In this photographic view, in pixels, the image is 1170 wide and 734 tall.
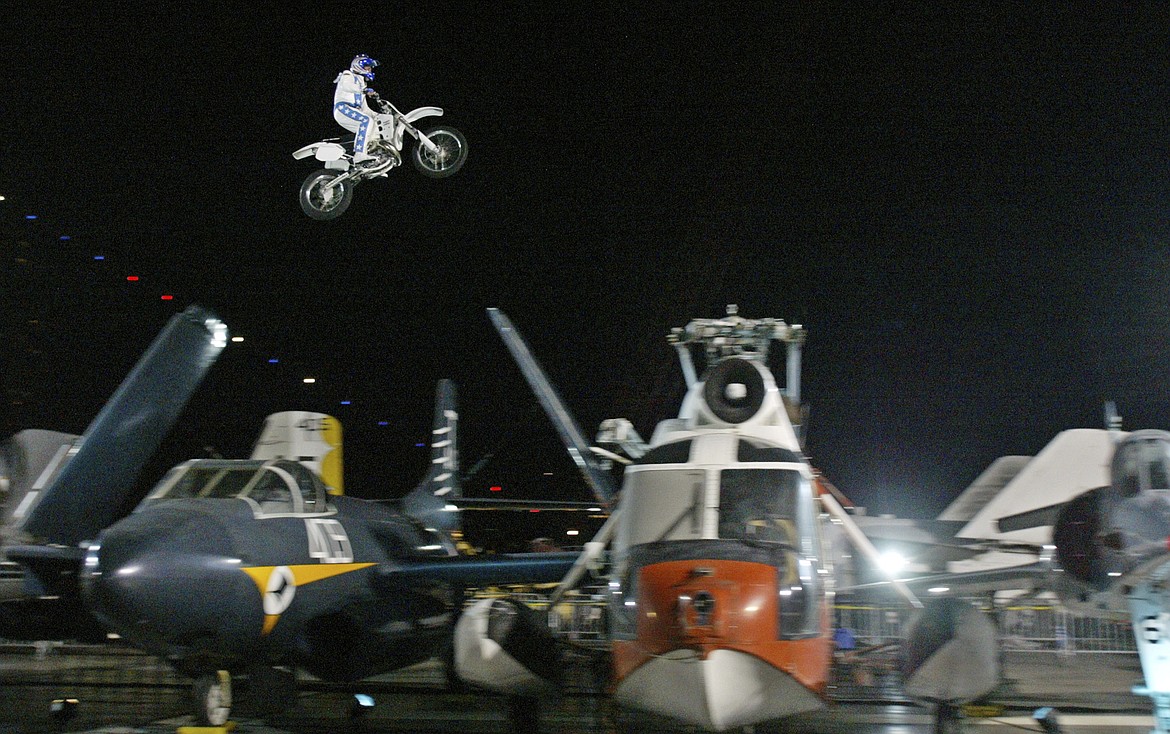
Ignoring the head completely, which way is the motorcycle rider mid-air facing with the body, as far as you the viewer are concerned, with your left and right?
facing to the right of the viewer

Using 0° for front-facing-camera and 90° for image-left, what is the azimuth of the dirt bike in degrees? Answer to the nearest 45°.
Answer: approximately 270°

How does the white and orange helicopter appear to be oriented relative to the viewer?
toward the camera

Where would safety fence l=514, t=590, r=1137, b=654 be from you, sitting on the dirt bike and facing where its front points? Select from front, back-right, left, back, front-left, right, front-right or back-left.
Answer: front-left

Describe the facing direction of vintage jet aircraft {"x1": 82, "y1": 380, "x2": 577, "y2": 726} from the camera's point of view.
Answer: facing the viewer and to the left of the viewer

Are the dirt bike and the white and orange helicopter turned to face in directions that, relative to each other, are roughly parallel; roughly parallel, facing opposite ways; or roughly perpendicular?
roughly perpendicular

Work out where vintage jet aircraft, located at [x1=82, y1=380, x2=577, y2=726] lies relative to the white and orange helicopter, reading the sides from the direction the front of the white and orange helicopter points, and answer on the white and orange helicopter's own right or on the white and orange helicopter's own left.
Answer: on the white and orange helicopter's own right

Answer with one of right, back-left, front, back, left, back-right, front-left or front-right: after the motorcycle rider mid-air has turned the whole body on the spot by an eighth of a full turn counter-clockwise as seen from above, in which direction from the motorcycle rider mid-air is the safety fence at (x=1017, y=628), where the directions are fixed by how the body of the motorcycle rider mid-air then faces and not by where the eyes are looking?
front
